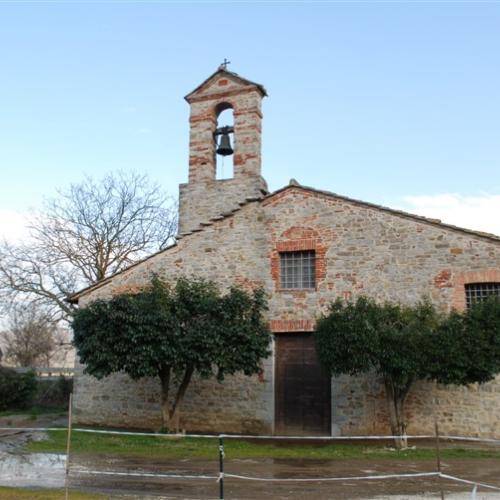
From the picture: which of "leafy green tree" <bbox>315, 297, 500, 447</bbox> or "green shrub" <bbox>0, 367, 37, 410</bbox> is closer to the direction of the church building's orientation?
the leafy green tree

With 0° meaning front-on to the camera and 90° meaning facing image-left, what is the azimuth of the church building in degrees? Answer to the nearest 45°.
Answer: approximately 0°

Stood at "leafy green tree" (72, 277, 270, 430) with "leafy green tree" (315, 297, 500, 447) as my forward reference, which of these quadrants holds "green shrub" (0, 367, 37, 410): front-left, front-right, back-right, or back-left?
back-left

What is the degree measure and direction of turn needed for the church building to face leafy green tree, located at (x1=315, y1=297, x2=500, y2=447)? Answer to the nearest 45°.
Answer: approximately 45° to its left

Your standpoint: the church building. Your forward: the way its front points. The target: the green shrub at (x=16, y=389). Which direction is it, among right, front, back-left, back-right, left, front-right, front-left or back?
back-right

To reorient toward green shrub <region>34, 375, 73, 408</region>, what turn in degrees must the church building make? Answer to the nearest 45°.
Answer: approximately 135° to its right

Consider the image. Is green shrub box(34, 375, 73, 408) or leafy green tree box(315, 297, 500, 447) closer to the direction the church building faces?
the leafy green tree
